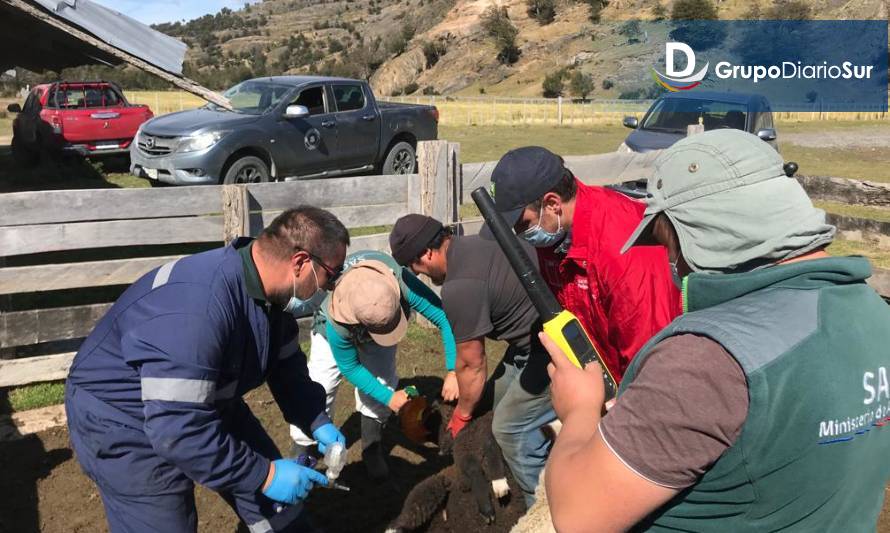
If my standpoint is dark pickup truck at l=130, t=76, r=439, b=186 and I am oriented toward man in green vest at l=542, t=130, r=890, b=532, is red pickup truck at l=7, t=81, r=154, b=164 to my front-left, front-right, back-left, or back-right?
back-right

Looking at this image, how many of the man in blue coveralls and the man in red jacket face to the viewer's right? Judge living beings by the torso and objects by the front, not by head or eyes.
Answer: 1

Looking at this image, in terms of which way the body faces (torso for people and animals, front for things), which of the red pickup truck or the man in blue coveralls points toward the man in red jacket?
the man in blue coveralls

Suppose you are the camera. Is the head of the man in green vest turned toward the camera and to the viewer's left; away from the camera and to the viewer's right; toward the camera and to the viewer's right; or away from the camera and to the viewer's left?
away from the camera and to the viewer's left

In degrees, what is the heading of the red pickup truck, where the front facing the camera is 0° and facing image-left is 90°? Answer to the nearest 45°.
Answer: approximately 135°

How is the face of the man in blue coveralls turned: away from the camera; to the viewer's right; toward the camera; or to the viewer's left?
to the viewer's right

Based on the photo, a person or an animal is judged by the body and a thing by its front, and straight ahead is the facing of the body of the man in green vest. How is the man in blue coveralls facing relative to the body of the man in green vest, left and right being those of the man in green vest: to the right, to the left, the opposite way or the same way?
to the right

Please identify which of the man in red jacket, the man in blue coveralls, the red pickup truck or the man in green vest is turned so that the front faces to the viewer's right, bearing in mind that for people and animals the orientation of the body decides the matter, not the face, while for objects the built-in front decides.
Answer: the man in blue coveralls

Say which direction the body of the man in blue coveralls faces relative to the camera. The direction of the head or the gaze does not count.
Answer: to the viewer's right

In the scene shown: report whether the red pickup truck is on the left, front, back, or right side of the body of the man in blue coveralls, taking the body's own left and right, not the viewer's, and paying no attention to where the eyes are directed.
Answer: left

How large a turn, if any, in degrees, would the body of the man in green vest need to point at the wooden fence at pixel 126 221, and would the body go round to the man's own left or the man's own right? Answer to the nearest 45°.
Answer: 0° — they already face it

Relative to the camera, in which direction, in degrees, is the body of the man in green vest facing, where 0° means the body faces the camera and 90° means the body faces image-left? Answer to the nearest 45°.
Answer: approximately 135°
